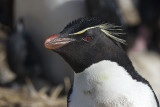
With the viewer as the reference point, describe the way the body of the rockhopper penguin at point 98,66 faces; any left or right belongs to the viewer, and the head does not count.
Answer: facing the viewer and to the left of the viewer
